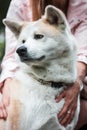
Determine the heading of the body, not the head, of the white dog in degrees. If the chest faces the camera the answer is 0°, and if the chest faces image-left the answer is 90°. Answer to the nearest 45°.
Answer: approximately 45°
